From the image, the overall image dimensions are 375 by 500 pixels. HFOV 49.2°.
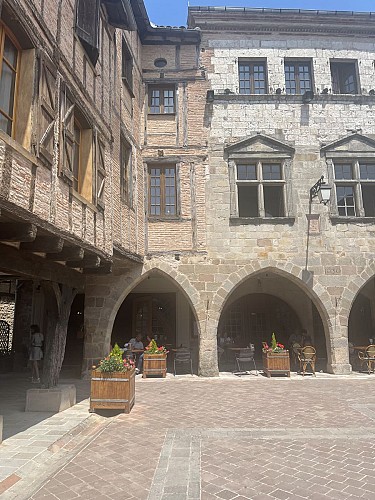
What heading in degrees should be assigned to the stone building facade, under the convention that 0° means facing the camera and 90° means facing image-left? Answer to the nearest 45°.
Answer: approximately 0°

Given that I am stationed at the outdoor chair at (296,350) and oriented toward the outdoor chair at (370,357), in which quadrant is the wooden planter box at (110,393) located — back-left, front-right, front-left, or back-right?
back-right
